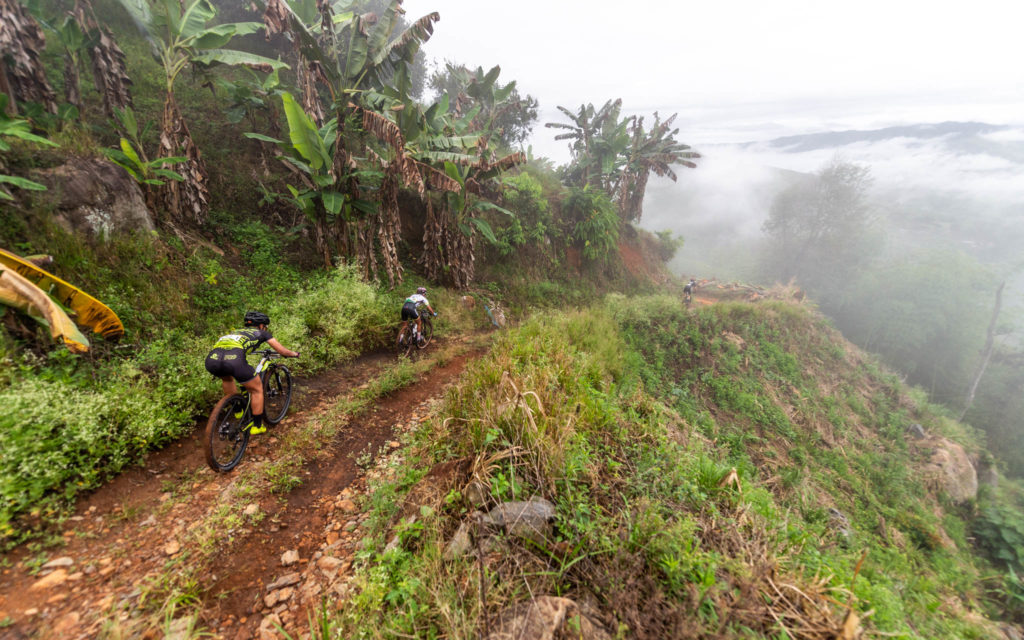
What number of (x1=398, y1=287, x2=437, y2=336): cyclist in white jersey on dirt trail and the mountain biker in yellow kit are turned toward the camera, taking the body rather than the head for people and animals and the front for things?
0

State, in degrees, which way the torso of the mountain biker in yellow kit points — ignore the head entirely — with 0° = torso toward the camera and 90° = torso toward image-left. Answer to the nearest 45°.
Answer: approximately 225°

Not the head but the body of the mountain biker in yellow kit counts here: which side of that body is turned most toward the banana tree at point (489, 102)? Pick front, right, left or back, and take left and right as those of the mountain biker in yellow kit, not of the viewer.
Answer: front

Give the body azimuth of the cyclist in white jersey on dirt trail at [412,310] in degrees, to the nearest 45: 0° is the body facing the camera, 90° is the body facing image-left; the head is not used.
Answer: approximately 225°

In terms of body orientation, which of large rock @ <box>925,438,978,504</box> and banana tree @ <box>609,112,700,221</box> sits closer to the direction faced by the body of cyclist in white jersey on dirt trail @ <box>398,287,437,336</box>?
the banana tree

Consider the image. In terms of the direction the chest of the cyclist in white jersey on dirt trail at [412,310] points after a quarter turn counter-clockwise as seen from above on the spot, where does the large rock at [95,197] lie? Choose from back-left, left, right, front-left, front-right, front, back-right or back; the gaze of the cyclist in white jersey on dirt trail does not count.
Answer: front-left

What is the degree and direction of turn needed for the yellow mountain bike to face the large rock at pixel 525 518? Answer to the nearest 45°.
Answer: approximately 90° to its right

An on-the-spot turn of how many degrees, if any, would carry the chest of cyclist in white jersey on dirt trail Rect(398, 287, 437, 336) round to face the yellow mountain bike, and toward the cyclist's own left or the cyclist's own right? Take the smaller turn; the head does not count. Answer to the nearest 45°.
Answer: approximately 180°

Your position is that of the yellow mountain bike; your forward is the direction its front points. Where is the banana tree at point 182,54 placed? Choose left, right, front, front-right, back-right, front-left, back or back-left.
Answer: front-left

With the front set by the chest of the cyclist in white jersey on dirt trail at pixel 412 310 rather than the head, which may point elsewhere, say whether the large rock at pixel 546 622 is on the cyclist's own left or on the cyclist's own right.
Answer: on the cyclist's own right

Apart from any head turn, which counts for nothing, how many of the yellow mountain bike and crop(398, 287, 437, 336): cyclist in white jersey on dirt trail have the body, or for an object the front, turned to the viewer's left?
0

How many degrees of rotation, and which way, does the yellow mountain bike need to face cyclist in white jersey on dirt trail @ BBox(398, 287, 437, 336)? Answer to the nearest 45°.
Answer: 0° — it already faces them
